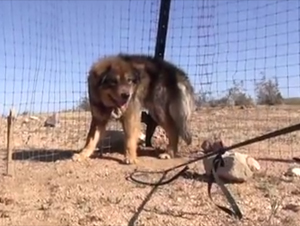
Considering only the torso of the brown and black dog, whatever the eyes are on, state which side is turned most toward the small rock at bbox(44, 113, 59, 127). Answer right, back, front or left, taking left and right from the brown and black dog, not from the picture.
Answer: right

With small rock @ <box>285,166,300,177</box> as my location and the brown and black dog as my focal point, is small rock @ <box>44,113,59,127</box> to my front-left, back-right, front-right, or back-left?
front-right

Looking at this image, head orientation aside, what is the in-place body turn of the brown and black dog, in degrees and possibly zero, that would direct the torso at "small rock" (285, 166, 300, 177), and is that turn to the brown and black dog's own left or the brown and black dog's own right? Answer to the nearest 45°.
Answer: approximately 90° to the brown and black dog's own left

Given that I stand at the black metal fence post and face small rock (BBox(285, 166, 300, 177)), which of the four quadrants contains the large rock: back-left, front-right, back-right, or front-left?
front-right

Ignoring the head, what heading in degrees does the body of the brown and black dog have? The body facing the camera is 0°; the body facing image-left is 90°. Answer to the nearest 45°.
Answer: approximately 45°

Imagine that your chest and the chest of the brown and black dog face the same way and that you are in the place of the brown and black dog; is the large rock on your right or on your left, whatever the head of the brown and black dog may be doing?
on your left
